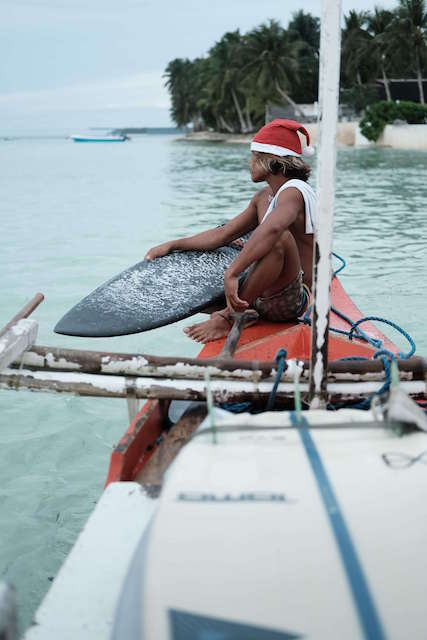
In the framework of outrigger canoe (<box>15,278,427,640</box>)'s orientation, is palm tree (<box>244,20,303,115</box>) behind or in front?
in front

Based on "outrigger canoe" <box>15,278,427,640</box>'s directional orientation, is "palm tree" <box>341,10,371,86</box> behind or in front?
in front

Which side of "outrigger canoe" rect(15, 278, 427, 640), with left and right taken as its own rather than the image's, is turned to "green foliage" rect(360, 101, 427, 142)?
front

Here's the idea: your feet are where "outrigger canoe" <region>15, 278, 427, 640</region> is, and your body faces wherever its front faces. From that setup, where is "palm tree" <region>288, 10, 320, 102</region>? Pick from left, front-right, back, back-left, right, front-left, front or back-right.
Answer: front

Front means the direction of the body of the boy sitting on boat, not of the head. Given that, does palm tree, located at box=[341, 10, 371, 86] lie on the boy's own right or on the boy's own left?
on the boy's own right

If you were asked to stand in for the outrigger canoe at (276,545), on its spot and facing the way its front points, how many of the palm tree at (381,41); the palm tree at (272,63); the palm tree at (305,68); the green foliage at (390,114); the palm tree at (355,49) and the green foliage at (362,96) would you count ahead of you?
6

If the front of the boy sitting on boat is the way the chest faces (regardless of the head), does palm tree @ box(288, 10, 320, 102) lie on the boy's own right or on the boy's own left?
on the boy's own right

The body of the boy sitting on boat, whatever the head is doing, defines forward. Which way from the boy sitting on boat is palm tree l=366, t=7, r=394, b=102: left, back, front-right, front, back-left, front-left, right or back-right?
right

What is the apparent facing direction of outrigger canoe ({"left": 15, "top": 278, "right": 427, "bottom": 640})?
away from the camera

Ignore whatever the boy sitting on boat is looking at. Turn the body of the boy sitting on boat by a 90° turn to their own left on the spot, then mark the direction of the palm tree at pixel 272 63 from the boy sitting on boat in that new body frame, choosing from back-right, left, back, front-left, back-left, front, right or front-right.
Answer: back

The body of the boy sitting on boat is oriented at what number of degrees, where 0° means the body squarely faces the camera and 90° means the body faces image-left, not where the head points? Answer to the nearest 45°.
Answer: approximately 90°
